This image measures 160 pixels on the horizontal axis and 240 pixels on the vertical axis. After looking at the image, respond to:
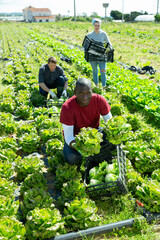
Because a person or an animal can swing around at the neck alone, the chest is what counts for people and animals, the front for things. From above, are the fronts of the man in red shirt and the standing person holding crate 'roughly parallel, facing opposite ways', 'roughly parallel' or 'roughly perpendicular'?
roughly parallel

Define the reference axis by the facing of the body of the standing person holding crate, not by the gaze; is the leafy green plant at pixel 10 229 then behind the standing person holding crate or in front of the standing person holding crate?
in front

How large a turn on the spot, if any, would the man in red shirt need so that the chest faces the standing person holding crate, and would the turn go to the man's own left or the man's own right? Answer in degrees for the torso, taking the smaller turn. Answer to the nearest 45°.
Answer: approximately 180°

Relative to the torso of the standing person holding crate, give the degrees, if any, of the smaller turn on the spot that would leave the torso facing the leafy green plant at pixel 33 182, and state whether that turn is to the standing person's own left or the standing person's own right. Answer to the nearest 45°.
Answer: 0° — they already face it

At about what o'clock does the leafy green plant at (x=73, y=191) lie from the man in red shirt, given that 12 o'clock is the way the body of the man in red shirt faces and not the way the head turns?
The leafy green plant is roughly at 12 o'clock from the man in red shirt.

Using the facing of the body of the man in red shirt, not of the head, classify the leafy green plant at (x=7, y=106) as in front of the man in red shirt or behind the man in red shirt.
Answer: behind

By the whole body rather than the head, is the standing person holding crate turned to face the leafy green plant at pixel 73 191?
yes

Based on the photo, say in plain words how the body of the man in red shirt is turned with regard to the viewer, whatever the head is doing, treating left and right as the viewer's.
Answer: facing the viewer

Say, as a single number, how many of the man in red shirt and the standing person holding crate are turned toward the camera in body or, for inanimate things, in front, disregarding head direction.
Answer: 2

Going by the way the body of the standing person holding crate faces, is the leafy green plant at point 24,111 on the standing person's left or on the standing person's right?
on the standing person's right

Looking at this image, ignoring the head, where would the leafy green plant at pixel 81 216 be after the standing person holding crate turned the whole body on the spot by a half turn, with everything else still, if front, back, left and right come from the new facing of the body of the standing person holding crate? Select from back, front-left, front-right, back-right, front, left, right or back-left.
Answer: back

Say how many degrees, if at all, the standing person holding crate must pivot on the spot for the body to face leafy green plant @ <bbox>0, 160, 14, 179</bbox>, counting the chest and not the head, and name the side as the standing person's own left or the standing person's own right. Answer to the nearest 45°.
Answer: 0° — they already face it

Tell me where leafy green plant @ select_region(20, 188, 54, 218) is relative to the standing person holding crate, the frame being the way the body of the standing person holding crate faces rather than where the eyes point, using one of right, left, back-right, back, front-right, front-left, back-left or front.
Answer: front
